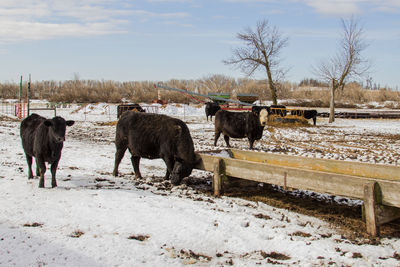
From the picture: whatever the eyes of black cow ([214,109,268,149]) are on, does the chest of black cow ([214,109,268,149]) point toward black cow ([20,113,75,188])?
no

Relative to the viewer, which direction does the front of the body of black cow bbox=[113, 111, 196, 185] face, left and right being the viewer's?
facing the viewer and to the right of the viewer

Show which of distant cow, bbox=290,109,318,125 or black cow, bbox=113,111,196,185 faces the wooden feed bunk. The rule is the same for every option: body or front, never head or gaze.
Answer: the black cow

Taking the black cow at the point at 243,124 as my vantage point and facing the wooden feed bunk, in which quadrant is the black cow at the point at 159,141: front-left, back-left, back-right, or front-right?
front-right

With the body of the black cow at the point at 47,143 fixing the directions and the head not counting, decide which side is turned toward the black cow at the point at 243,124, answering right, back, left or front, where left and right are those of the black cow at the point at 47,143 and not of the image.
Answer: left

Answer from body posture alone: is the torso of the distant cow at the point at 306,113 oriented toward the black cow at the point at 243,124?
no

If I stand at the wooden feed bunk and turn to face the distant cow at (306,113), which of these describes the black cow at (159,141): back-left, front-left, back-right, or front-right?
front-left

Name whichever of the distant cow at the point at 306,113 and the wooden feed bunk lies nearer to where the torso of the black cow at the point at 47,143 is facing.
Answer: the wooden feed bunk

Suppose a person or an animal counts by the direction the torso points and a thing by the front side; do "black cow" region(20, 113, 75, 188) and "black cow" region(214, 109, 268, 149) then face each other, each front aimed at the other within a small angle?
no

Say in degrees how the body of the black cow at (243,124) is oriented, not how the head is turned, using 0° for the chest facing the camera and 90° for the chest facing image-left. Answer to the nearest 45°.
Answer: approximately 270°

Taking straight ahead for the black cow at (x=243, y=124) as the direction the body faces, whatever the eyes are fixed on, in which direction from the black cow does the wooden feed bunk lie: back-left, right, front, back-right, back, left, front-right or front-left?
right
